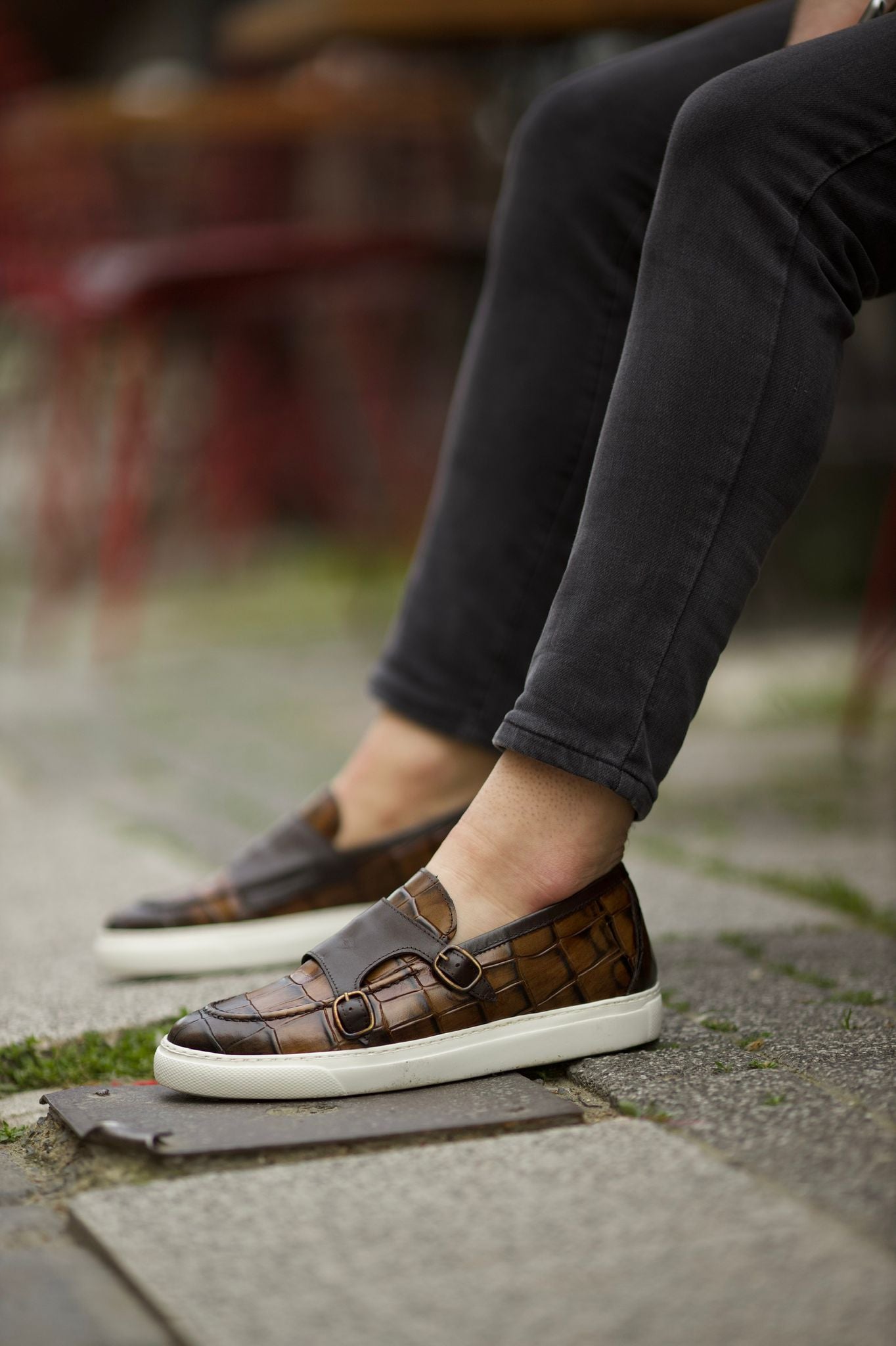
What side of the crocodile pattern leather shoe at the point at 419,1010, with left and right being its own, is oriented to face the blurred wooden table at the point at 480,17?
right

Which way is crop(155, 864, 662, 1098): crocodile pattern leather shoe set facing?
to the viewer's left
